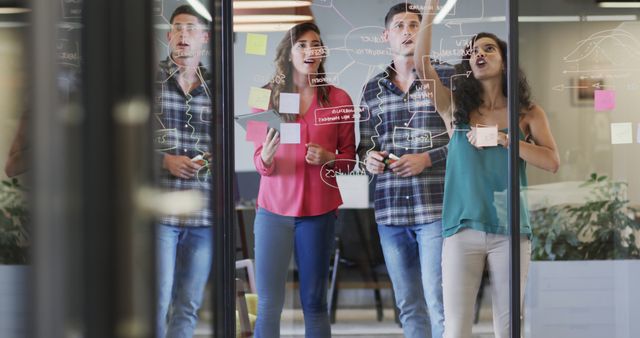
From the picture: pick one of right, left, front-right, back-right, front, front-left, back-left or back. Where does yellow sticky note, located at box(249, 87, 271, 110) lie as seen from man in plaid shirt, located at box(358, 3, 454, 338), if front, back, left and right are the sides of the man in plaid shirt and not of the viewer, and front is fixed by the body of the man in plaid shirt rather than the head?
right

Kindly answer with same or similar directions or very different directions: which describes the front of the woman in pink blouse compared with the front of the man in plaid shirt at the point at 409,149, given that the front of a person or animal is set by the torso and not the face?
same or similar directions

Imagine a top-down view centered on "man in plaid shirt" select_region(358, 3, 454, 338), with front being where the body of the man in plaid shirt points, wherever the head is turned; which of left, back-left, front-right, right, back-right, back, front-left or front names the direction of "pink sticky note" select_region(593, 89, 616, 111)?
left

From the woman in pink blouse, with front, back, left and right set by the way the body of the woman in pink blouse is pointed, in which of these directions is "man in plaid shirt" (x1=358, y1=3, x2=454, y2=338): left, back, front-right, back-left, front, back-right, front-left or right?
left

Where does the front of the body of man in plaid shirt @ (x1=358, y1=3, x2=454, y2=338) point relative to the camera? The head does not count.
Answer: toward the camera

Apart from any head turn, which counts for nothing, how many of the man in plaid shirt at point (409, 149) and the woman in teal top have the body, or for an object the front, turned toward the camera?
2

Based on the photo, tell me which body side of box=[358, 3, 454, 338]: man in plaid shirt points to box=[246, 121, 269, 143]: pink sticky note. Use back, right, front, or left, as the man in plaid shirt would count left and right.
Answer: right

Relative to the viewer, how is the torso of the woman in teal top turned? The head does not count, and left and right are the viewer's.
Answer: facing the viewer

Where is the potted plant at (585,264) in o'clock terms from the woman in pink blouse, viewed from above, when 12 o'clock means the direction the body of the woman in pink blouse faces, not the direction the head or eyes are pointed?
The potted plant is roughly at 9 o'clock from the woman in pink blouse.

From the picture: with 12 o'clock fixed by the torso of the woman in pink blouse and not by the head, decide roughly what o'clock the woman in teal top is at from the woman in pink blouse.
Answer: The woman in teal top is roughly at 9 o'clock from the woman in pink blouse.

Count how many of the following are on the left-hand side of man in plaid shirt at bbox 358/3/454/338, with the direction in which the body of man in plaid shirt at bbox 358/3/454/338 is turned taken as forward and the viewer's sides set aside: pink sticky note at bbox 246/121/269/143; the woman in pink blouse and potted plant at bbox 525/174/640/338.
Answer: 1

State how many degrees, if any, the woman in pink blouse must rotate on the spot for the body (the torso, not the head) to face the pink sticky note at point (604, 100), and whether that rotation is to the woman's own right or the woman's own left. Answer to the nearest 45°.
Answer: approximately 90° to the woman's own left

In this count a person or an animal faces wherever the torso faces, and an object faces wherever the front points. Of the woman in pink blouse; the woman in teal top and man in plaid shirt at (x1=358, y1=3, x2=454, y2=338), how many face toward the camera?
3
